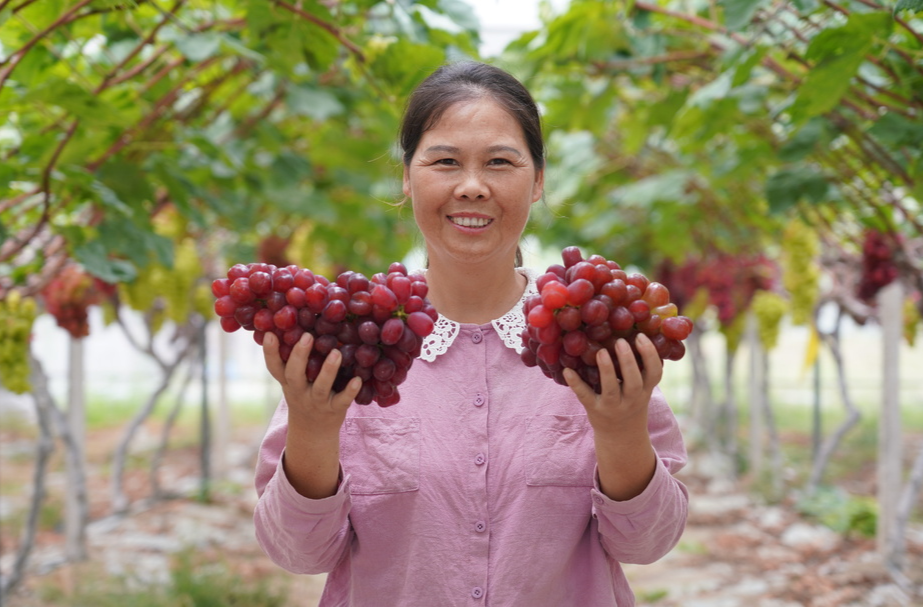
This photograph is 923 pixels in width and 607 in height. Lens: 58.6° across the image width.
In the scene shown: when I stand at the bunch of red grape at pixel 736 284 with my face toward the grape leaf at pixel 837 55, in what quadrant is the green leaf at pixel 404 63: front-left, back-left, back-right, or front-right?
front-right

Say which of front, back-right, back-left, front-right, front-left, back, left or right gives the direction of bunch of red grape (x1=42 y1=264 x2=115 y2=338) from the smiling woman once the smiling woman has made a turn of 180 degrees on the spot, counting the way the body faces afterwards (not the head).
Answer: front-left

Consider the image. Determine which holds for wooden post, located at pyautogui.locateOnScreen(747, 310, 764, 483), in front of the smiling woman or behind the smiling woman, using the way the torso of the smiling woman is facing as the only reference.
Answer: behind

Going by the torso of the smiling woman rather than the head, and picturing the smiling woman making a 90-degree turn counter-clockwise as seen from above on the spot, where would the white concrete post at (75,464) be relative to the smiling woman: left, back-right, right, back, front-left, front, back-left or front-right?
back-left

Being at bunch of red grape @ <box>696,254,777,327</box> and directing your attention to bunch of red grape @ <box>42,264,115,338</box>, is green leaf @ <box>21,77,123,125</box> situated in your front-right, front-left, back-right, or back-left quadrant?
front-left

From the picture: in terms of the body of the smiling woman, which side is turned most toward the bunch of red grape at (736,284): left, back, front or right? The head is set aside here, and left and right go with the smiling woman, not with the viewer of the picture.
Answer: back

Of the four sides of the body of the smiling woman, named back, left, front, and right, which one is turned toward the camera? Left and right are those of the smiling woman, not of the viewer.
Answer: front

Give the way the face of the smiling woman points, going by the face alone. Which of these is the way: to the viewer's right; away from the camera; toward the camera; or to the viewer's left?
toward the camera

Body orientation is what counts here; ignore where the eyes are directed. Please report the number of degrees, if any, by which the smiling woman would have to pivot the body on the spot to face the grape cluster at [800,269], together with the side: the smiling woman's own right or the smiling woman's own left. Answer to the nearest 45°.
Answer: approximately 135° to the smiling woman's own left

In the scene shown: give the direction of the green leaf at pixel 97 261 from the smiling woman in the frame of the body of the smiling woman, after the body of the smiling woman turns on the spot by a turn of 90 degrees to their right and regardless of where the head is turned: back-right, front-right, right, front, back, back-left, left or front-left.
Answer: front-right

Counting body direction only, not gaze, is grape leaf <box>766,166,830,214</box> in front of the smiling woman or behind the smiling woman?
behind
